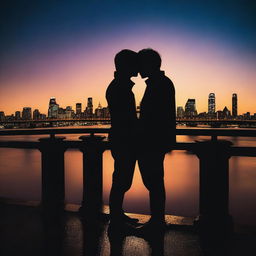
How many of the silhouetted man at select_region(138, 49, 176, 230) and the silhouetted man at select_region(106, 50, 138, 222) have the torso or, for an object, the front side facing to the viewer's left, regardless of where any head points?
1

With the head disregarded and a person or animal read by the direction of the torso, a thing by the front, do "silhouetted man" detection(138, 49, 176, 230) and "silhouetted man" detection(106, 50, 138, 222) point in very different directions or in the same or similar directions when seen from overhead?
very different directions

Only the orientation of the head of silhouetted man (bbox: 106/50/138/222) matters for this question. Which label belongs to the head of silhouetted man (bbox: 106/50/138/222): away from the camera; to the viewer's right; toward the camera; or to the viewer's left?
to the viewer's right

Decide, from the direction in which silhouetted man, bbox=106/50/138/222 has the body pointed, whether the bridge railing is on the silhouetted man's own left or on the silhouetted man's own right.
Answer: on the silhouetted man's own left

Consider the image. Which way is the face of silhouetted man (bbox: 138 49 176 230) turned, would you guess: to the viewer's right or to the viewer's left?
to the viewer's left

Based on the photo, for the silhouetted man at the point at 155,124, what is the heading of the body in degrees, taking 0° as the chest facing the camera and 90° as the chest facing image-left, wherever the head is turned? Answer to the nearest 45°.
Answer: approximately 90°

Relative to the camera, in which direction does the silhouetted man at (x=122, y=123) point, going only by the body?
to the viewer's right

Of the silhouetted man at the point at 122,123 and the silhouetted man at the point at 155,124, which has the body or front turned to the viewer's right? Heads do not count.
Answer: the silhouetted man at the point at 122,123
